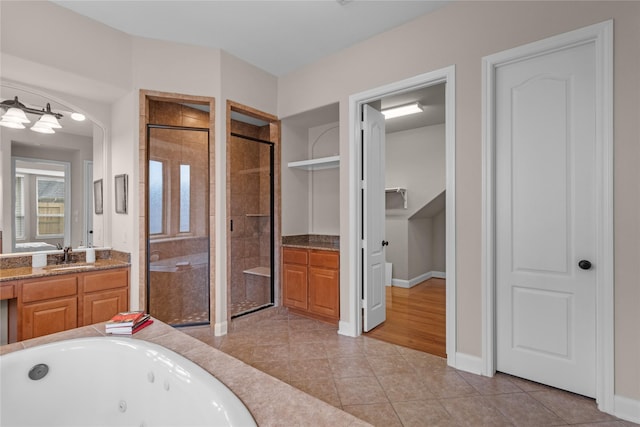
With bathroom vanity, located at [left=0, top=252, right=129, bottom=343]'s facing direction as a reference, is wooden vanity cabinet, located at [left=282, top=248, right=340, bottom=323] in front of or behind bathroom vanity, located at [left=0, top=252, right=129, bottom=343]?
in front

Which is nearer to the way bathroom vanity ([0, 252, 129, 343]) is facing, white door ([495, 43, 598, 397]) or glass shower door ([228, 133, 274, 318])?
the white door

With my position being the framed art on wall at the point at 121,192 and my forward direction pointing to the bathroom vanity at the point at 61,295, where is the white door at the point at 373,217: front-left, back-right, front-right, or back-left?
back-left

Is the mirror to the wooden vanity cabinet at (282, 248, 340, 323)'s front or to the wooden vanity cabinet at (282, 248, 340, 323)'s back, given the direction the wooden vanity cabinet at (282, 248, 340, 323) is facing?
to the front

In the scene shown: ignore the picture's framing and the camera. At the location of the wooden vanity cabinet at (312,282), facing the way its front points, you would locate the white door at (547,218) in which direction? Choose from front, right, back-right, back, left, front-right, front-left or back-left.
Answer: left

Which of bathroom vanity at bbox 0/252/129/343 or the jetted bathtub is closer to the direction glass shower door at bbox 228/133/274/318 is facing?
the jetted bathtub

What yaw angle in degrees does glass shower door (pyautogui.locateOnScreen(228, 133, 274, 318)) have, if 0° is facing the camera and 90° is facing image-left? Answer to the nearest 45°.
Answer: approximately 315°

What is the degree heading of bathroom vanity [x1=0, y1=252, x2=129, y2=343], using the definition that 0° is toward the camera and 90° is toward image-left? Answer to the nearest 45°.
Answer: approximately 315°

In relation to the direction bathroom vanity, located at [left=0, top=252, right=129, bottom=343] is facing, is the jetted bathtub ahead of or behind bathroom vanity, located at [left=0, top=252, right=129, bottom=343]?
ahead

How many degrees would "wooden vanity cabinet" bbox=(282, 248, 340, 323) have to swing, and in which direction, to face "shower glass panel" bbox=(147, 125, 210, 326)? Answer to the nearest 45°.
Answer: approximately 45° to its right

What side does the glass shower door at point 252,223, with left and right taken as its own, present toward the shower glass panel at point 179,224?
right

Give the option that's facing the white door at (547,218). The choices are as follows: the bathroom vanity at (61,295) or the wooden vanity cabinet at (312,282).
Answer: the bathroom vanity
